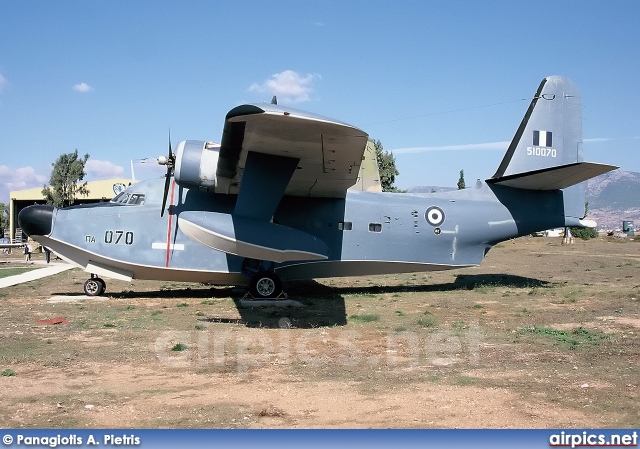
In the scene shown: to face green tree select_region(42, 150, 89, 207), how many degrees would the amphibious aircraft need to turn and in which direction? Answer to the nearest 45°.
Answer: approximately 45° to its right

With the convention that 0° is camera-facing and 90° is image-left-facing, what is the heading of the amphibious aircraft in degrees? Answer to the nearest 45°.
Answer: approximately 90°
